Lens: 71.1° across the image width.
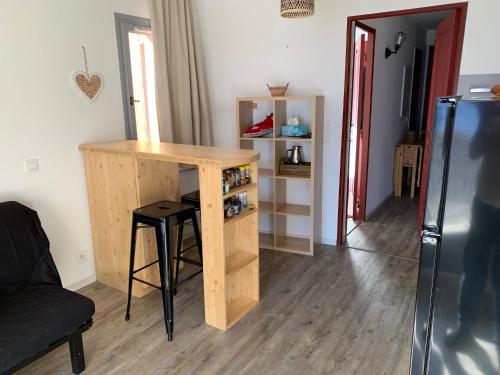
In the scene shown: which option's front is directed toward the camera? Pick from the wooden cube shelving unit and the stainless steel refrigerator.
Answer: the wooden cube shelving unit

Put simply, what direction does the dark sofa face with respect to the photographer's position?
facing the viewer and to the right of the viewer

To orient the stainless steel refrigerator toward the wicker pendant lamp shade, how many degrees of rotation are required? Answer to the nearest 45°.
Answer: approximately 45° to its right

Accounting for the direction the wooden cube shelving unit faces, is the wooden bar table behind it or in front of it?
in front

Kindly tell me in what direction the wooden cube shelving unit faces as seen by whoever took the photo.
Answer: facing the viewer

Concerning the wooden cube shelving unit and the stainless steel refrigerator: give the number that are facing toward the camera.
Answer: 1

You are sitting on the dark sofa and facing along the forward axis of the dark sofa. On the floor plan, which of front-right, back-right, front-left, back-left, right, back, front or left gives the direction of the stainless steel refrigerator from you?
front

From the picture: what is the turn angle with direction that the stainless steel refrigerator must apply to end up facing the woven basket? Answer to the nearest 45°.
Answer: approximately 45° to its right

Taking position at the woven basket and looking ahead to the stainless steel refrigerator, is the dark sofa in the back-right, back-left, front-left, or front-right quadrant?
front-right

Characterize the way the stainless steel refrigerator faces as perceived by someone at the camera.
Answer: facing to the left of the viewer

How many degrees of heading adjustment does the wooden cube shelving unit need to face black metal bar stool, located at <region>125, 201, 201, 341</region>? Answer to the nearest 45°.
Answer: approximately 45° to its right

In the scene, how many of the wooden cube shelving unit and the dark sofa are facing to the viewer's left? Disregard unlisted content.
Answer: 0

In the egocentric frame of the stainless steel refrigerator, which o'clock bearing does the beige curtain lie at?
The beige curtain is roughly at 1 o'clock from the stainless steel refrigerator.

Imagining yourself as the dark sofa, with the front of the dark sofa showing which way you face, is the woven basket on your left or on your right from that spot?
on your left

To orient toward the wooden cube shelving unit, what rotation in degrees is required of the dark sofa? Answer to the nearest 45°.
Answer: approximately 45° to its left

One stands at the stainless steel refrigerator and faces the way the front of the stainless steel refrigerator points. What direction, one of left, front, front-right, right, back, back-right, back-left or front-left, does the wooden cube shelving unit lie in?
front-right

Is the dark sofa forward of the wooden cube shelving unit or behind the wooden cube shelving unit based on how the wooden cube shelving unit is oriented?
forward
